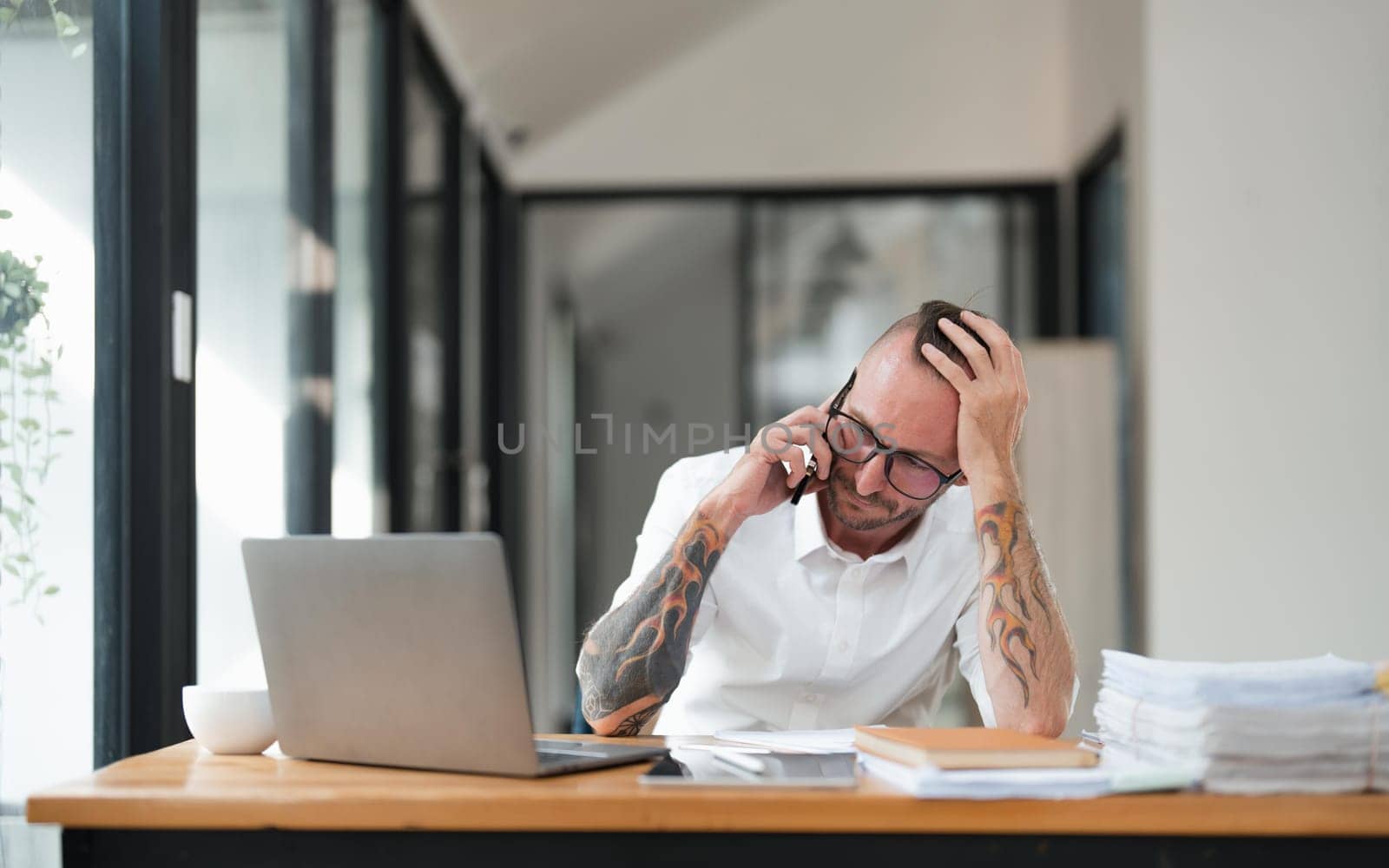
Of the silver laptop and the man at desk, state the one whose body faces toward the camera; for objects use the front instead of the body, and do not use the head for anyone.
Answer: the man at desk

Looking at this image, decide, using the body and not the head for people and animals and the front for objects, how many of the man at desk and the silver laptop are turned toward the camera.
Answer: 1

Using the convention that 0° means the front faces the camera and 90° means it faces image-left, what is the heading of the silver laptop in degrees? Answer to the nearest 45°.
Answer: approximately 225°

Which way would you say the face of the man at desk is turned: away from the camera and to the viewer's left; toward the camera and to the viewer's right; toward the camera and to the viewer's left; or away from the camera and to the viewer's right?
toward the camera and to the viewer's left

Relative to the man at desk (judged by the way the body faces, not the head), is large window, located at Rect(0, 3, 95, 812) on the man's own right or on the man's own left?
on the man's own right

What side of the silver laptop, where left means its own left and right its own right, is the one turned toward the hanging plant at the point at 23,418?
left

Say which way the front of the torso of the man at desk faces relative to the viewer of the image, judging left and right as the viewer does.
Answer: facing the viewer

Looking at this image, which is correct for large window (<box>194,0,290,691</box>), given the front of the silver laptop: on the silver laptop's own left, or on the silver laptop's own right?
on the silver laptop's own left

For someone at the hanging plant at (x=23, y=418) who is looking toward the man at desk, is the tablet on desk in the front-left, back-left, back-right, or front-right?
front-right

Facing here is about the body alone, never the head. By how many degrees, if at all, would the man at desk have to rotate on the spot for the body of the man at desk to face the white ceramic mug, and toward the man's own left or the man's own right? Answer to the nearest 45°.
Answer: approximately 45° to the man's own right

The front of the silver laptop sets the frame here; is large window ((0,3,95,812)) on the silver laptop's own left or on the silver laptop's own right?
on the silver laptop's own left
